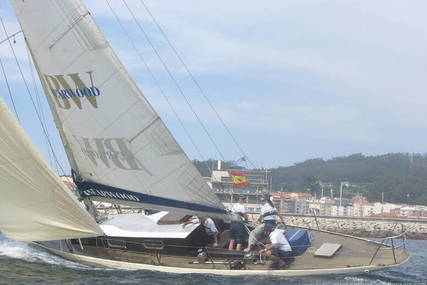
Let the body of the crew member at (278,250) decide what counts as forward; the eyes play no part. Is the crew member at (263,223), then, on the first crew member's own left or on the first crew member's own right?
on the first crew member's own right

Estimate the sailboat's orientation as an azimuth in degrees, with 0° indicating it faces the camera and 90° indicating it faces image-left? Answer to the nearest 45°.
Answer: approximately 90°

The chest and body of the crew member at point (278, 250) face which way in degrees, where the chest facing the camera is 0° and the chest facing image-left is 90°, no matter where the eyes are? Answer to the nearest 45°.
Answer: approximately 90°
